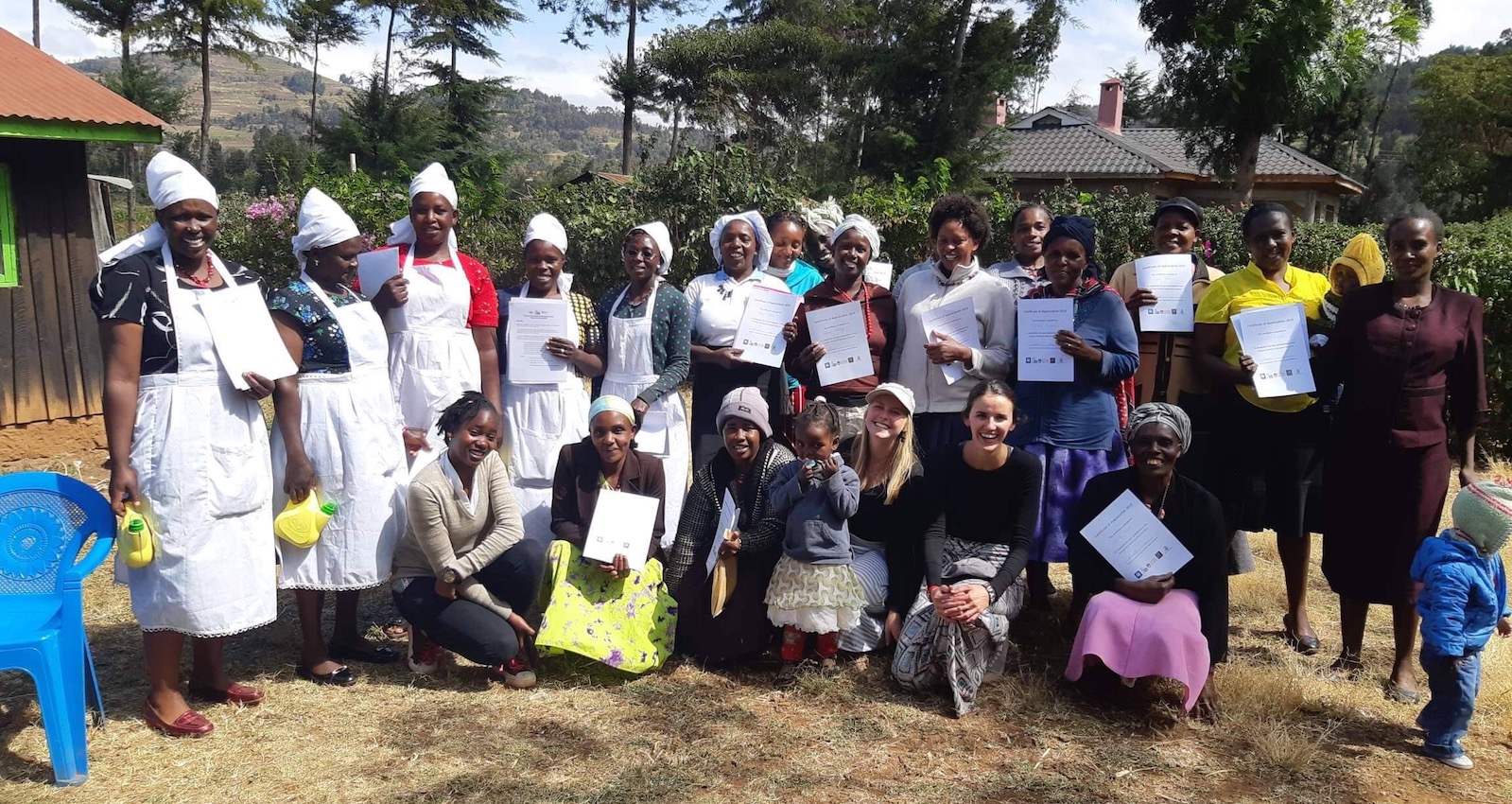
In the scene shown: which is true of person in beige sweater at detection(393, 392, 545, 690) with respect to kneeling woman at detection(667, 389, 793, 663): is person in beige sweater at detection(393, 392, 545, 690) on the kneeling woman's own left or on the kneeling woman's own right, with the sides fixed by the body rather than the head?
on the kneeling woman's own right

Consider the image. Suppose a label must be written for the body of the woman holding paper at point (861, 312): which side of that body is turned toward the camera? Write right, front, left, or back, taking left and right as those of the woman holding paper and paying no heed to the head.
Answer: front

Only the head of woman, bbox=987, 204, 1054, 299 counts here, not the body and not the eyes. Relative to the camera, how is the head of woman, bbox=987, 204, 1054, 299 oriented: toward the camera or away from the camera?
toward the camera

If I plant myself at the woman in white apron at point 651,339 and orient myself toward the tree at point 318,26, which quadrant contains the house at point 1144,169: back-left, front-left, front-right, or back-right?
front-right

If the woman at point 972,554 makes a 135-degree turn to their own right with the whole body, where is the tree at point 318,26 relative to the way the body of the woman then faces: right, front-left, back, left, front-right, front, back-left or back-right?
front

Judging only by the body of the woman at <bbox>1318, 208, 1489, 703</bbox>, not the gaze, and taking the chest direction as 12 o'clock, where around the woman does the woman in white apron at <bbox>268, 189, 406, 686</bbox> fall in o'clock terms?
The woman in white apron is roughly at 2 o'clock from the woman.

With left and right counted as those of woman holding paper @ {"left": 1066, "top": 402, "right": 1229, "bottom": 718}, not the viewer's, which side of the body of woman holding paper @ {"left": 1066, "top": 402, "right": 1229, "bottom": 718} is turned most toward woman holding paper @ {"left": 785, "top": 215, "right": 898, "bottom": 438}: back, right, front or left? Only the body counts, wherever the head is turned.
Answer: right

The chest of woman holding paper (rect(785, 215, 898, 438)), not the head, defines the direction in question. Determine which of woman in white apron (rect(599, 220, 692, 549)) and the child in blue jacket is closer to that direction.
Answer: the child in blue jacket

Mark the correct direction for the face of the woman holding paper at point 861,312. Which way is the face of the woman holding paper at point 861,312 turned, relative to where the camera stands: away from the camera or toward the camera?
toward the camera

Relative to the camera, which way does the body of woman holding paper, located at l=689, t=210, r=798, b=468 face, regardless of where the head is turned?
toward the camera

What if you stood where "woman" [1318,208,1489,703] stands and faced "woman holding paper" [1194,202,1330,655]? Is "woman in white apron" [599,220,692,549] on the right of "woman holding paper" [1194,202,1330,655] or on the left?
left

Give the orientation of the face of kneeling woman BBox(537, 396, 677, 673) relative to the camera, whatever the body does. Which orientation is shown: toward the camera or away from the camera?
toward the camera

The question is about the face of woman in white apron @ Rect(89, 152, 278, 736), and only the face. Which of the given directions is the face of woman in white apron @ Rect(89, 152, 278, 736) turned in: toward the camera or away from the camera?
toward the camera

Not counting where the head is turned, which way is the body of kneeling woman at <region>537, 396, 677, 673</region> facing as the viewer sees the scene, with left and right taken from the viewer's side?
facing the viewer

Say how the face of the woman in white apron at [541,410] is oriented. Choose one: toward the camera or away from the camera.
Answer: toward the camera

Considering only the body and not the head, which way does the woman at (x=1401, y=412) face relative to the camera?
toward the camera
